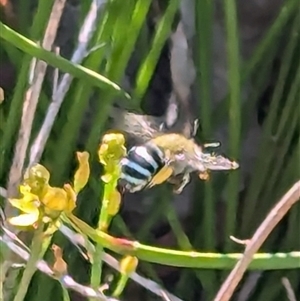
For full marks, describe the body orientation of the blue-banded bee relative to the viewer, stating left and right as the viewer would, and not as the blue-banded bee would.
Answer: facing to the right of the viewer
